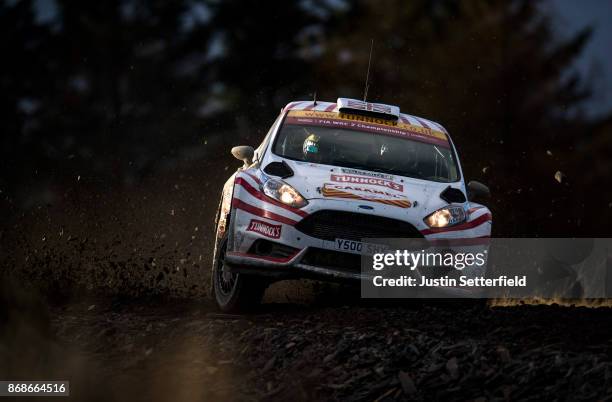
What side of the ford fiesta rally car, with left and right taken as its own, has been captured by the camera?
front
